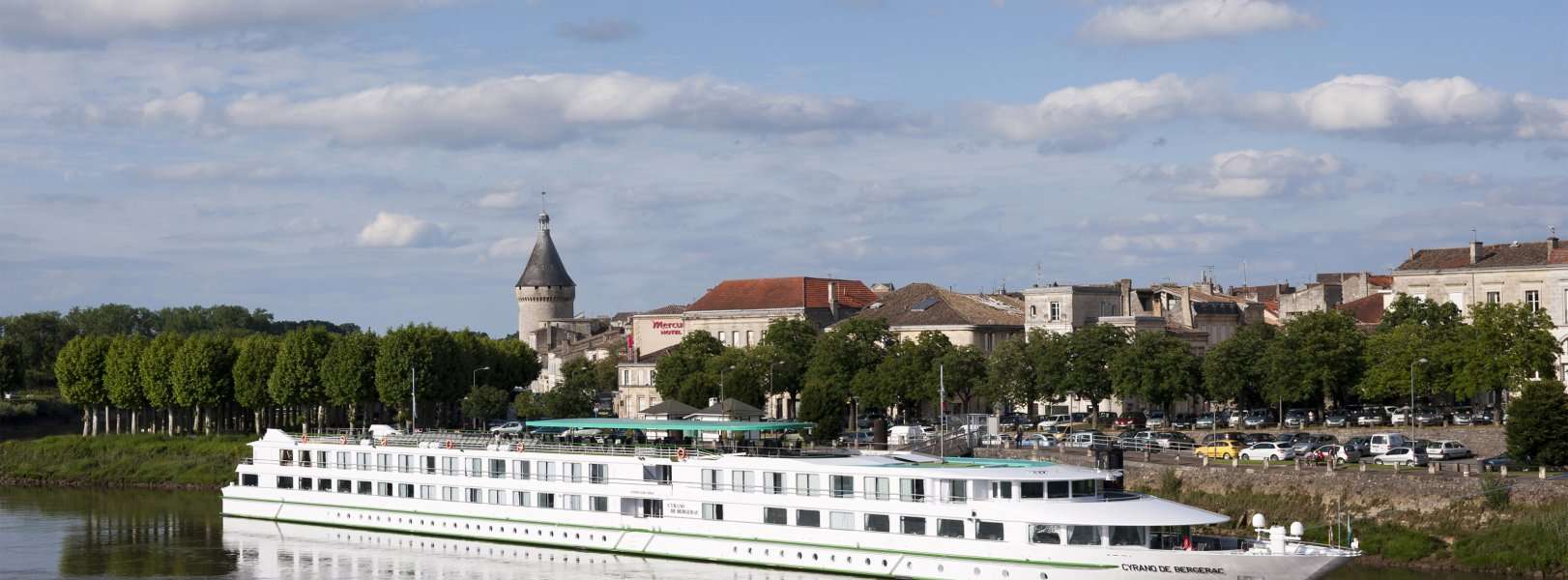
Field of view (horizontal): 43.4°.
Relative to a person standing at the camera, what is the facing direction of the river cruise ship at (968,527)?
facing the viewer and to the right of the viewer
